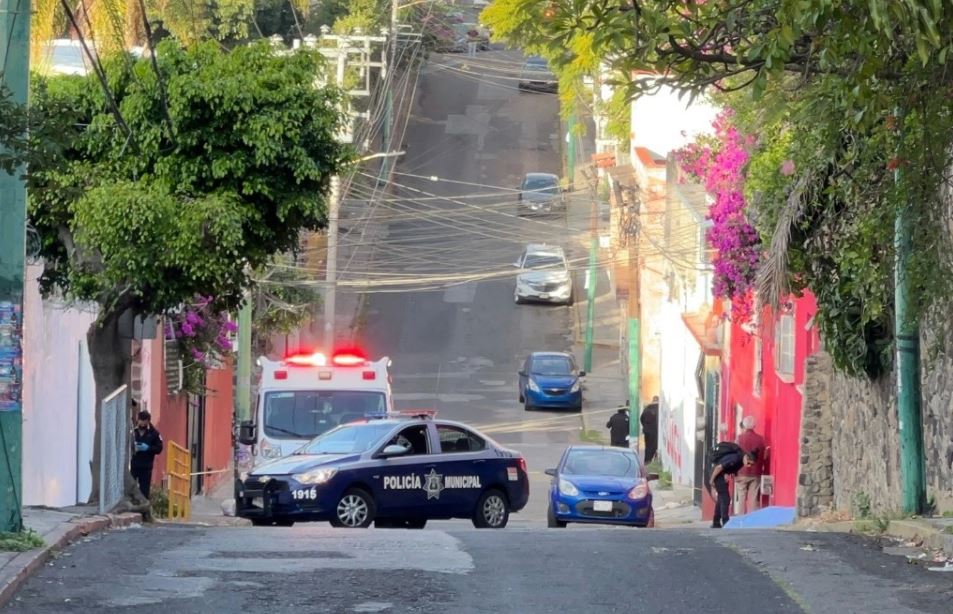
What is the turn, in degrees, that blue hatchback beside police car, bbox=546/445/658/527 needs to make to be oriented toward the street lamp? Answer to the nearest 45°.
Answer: approximately 135° to its right

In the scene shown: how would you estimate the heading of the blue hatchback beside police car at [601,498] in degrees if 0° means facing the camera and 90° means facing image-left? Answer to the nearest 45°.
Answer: approximately 0°

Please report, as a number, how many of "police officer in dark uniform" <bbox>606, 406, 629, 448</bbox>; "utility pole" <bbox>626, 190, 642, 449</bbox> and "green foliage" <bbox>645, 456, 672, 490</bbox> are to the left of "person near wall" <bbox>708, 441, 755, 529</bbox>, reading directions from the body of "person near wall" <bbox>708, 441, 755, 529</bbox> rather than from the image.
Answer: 3

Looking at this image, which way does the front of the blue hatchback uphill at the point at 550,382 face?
toward the camera

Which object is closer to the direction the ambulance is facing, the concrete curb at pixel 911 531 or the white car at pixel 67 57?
the concrete curb

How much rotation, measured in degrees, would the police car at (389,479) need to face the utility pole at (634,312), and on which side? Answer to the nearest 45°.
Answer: approximately 135° to its right

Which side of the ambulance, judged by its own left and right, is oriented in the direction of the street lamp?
back

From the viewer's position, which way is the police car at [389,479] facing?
facing the viewer and to the left of the viewer

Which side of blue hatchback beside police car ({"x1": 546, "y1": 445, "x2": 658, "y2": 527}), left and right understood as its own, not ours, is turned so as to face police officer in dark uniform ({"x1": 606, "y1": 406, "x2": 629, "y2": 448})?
back

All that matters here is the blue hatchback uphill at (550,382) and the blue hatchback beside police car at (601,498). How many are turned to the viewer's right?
0

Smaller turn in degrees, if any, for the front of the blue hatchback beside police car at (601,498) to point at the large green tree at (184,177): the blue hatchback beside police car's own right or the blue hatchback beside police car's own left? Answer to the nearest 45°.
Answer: approximately 45° to the blue hatchback beside police car's own right

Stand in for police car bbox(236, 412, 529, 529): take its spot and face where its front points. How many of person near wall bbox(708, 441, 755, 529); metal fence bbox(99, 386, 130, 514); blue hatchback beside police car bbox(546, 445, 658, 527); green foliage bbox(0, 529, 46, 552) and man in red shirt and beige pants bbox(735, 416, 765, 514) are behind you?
3

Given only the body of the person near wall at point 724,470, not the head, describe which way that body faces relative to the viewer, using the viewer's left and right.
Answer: facing to the right of the viewer

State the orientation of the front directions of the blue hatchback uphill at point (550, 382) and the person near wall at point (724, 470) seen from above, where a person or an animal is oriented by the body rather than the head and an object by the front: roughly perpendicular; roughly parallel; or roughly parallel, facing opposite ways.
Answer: roughly perpendicular

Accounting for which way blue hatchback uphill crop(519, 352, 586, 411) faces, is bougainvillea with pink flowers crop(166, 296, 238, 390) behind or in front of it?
in front

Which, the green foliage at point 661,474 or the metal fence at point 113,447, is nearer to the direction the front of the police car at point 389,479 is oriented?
the metal fence
